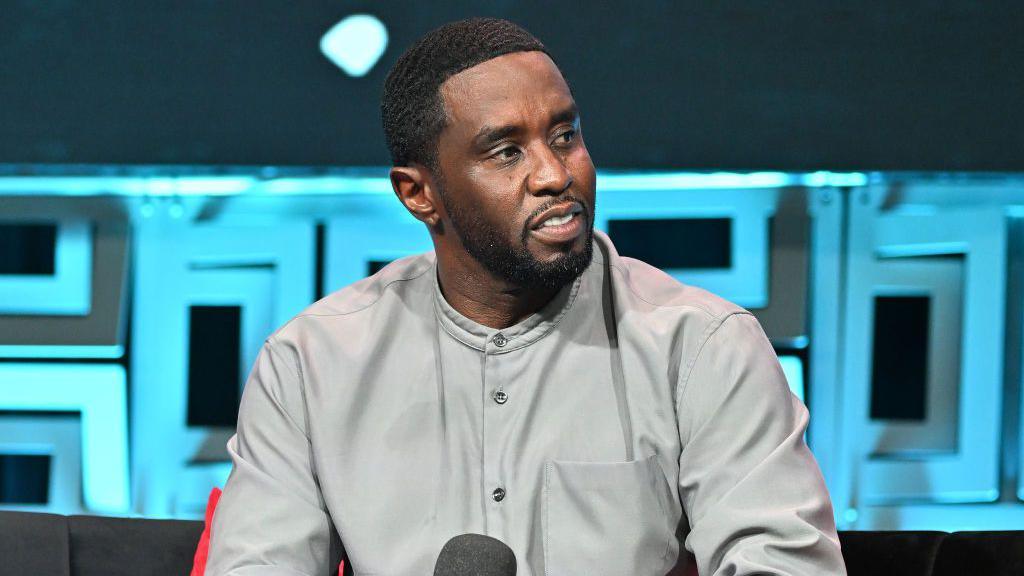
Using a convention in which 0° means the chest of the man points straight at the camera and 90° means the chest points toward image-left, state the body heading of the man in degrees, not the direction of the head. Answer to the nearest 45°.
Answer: approximately 0°
